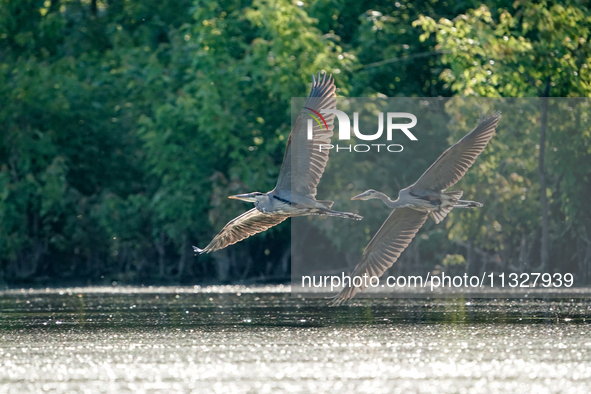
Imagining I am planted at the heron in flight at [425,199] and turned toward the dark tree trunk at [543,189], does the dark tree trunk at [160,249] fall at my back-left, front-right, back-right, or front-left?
front-left

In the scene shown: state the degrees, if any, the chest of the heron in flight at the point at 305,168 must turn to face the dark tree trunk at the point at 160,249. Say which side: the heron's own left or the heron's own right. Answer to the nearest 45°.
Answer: approximately 90° to the heron's own right

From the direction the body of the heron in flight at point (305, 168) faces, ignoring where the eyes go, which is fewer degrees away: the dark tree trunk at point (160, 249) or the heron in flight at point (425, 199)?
the dark tree trunk

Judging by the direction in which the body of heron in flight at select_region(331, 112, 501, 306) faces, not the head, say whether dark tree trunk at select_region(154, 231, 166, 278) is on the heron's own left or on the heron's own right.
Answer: on the heron's own right

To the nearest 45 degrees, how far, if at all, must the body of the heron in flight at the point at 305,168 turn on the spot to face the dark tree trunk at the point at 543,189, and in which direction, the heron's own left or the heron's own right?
approximately 135° to the heron's own right

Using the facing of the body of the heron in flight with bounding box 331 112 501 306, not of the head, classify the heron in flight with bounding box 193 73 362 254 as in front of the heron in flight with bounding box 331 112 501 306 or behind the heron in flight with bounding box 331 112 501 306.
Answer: in front

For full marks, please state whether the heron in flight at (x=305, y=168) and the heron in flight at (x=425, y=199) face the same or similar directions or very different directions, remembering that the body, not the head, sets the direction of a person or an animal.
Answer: same or similar directions

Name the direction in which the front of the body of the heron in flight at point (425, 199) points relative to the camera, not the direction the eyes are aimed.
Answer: to the viewer's left

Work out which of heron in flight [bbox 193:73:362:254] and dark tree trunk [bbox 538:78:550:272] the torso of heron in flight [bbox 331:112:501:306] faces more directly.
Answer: the heron in flight

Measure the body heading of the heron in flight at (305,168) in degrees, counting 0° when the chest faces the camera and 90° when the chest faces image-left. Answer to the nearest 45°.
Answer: approximately 90°

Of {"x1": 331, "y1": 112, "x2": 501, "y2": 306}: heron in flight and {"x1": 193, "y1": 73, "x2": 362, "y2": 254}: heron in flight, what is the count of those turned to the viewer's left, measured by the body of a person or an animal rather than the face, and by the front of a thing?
2

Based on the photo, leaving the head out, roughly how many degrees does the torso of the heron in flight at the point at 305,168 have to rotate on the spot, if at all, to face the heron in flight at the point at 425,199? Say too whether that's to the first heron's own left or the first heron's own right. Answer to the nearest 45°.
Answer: approximately 135° to the first heron's own right
